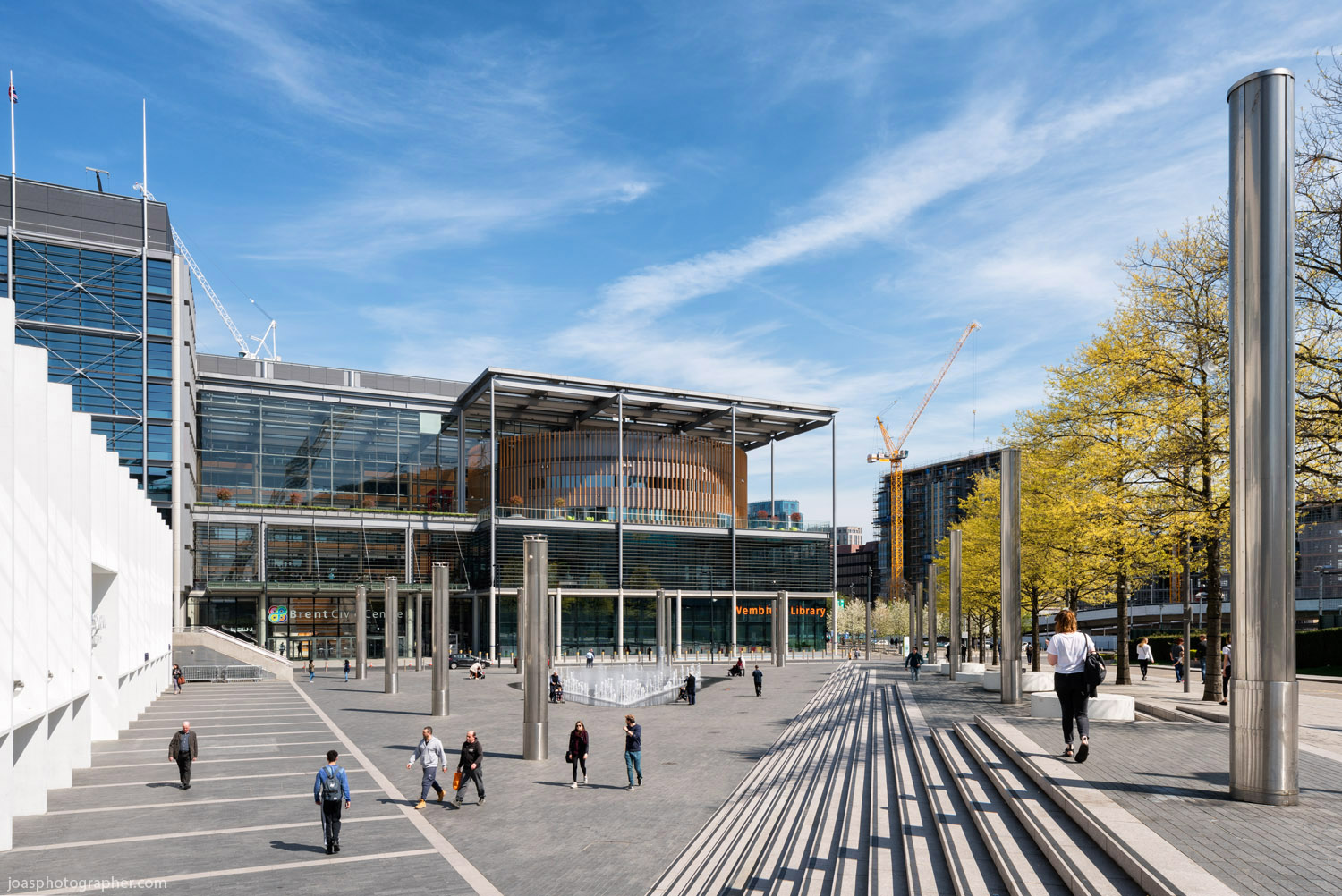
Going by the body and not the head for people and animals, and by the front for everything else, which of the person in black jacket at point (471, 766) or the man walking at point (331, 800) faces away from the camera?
the man walking

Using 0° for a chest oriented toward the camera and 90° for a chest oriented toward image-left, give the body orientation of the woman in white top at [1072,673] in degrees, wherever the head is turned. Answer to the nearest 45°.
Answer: approximately 180°

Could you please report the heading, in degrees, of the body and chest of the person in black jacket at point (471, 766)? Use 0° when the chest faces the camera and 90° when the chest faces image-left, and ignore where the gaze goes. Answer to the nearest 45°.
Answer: approximately 45°

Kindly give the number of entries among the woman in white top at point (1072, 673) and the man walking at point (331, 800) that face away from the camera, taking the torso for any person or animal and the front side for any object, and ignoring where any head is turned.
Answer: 2

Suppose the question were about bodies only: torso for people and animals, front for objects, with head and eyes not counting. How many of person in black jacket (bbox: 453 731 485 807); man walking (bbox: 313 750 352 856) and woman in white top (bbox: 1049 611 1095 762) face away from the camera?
2

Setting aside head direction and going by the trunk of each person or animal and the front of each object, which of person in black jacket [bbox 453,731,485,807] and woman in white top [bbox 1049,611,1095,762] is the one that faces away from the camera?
the woman in white top

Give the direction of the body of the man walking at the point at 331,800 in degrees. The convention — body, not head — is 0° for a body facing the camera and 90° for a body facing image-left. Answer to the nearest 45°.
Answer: approximately 180°
